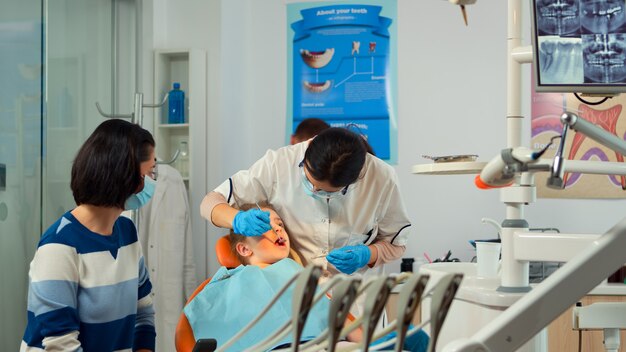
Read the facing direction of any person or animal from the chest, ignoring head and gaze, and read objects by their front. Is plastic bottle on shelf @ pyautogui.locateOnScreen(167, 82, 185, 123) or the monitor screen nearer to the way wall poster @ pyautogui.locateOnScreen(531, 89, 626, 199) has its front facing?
the monitor screen

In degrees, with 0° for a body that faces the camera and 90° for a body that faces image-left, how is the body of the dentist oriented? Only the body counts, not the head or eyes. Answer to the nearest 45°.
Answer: approximately 0°

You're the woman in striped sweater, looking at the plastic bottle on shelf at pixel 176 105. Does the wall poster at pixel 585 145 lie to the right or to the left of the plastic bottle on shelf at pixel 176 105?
right

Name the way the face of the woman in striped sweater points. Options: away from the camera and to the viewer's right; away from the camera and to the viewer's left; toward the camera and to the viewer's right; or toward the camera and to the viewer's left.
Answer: away from the camera and to the viewer's right

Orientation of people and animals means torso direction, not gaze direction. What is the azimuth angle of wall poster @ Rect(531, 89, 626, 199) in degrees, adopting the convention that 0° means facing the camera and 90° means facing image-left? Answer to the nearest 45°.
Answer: approximately 0°

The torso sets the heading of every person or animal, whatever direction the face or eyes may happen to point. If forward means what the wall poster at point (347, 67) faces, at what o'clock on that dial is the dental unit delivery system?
The dental unit delivery system is roughly at 12 o'clock from the wall poster.

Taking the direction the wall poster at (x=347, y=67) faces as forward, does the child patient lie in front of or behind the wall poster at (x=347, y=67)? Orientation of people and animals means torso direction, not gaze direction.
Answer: in front

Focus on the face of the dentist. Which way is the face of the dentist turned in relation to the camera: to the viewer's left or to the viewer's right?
to the viewer's left

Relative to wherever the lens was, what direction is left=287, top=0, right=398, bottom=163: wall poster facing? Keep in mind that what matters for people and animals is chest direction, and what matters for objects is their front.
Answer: facing the viewer
